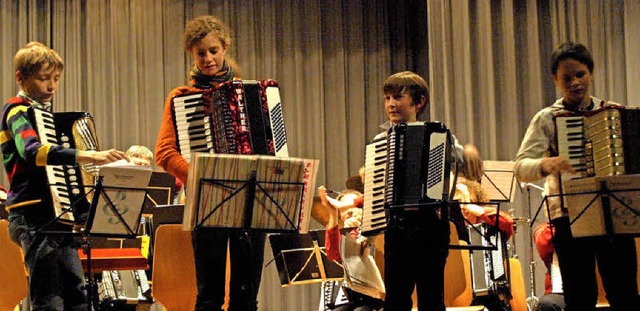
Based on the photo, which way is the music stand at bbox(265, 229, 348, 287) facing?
away from the camera

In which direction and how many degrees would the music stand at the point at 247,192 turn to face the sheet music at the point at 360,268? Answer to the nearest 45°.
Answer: approximately 45° to its right

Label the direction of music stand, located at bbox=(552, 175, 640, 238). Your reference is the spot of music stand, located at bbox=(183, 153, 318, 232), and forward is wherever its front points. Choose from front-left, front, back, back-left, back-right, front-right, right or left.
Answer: right

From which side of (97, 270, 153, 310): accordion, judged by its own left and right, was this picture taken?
front

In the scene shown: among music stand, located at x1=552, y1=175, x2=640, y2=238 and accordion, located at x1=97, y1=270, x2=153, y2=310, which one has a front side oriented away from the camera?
the music stand

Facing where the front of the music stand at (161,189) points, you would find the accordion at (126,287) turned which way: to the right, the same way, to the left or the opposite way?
the opposite way

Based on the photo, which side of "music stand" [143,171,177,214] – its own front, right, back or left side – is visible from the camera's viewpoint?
back

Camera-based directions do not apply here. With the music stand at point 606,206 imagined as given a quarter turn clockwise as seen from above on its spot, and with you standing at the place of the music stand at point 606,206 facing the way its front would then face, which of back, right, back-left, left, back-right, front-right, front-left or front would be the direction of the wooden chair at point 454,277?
back-left

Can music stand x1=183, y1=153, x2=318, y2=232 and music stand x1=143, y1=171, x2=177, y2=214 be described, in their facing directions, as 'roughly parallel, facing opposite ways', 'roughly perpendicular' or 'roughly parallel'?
roughly parallel

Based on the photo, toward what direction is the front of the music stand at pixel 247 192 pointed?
away from the camera

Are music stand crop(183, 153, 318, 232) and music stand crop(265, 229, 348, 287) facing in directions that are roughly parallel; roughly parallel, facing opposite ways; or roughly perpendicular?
roughly parallel

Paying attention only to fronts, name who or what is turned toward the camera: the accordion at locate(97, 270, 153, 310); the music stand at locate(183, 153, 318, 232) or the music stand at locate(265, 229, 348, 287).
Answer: the accordion

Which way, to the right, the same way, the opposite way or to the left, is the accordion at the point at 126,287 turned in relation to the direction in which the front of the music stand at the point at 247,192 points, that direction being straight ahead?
the opposite way

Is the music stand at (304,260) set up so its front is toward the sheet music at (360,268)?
no

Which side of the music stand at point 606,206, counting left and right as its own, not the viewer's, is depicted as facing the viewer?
back
